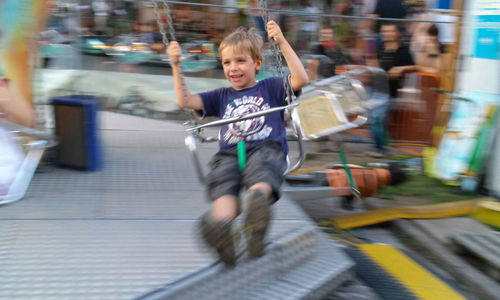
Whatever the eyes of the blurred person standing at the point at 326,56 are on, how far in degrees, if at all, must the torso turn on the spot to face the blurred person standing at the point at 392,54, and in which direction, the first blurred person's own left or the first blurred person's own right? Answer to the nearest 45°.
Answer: approximately 90° to the first blurred person's own left

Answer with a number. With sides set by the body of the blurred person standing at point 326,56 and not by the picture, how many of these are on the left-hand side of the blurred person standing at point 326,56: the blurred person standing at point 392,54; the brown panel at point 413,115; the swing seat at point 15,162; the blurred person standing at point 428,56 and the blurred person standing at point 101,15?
3

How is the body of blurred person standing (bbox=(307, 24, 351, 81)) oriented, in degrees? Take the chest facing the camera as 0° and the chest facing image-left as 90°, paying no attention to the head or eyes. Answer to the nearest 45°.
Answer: approximately 0°

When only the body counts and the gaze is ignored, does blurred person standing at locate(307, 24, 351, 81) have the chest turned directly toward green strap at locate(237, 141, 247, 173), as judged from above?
yes

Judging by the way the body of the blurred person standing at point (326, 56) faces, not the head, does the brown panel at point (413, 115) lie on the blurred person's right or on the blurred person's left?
on the blurred person's left

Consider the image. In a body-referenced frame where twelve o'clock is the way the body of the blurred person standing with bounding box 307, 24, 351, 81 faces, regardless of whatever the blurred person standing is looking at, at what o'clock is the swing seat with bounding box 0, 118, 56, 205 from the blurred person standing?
The swing seat is roughly at 1 o'clock from the blurred person standing.

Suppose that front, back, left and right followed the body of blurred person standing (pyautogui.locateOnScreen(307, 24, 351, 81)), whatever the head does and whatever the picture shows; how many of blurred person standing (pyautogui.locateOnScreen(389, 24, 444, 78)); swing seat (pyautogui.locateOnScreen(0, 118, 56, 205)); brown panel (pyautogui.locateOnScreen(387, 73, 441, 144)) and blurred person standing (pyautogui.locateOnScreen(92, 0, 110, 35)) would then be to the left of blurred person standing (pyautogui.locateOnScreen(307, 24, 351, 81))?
2

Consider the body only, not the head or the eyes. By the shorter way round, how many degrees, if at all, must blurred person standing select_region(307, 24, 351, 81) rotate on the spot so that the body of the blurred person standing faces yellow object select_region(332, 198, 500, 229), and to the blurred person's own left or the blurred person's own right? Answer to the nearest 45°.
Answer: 0° — they already face it

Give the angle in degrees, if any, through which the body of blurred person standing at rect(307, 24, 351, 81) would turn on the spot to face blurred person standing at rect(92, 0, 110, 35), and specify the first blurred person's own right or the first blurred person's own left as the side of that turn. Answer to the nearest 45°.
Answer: approximately 90° to the first blurred person's own right
